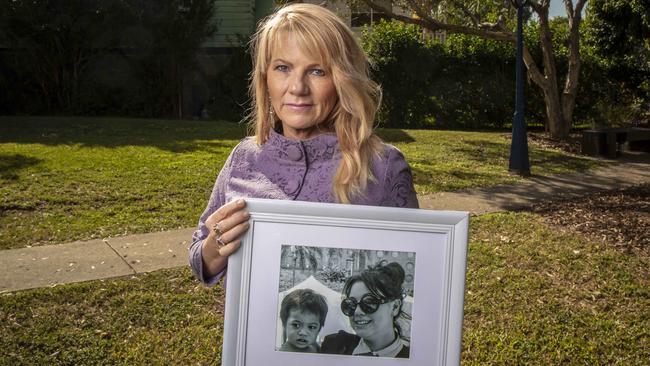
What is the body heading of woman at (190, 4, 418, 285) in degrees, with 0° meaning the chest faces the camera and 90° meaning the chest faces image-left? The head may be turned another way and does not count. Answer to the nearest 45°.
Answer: approximately 0°

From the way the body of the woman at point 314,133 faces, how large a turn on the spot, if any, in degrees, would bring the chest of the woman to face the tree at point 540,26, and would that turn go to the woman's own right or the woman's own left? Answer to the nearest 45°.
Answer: approximately 180°

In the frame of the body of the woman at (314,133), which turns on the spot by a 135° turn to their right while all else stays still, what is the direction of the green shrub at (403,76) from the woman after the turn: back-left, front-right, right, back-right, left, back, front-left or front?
front-right

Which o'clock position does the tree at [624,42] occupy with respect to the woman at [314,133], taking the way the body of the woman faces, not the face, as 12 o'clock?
The tree is roughly at 7 o'clock from the woman.
